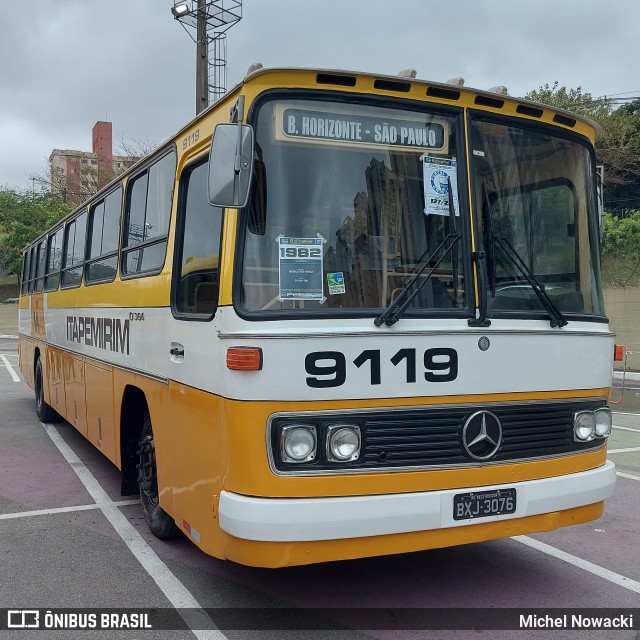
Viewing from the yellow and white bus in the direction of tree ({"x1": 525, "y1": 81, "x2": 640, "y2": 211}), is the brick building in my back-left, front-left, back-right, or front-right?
front-left

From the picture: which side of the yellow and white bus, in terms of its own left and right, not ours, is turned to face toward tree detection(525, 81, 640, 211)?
left

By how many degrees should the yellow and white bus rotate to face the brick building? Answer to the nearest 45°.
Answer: approximately 135° to its left

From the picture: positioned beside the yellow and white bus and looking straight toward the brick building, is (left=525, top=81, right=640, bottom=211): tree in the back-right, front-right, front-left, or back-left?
front-right

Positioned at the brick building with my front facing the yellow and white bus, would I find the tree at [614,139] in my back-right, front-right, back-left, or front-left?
front-left
